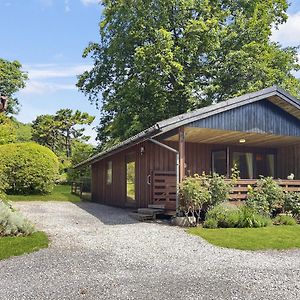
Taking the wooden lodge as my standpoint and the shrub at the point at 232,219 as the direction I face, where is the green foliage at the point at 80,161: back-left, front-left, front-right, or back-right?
back-right

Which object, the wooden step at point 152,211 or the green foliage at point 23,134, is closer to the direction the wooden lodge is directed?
the wooden step

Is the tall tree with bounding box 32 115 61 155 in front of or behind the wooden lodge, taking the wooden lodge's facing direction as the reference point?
behind

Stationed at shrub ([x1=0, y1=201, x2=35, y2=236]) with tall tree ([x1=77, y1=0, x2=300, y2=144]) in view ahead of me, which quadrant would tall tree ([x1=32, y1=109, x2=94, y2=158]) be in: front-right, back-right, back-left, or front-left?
front-left

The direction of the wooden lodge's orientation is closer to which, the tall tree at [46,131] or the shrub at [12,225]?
the shrub

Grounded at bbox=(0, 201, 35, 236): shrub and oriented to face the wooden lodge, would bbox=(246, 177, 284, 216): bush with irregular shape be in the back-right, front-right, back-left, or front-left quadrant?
front-right
